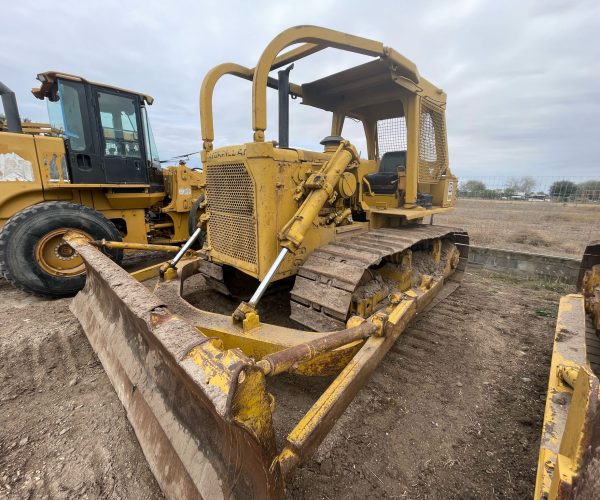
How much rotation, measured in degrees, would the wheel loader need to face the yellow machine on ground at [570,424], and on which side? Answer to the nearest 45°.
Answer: approximately 90° to its right

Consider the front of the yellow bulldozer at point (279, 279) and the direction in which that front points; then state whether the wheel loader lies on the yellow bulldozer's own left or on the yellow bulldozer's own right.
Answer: on the yellow bulldozer's own right

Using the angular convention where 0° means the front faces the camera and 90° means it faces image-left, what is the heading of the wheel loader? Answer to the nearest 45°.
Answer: approximately 270°

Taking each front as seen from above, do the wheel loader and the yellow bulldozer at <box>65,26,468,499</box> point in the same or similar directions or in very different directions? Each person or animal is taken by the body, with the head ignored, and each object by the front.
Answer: very different directions

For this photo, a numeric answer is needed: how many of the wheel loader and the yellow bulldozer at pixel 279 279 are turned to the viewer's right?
1

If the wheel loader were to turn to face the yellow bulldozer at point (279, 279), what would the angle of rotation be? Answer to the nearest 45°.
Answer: approximately 90° to its right

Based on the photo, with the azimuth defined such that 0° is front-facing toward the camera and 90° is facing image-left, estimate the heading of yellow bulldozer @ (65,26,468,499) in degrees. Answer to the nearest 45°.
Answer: approximately 45°
